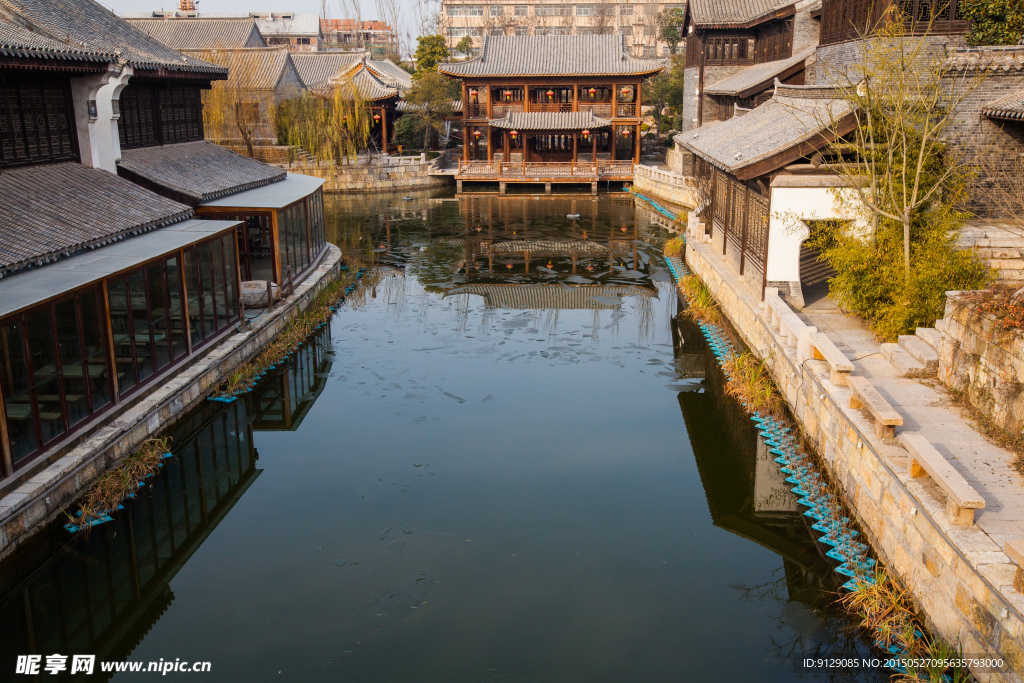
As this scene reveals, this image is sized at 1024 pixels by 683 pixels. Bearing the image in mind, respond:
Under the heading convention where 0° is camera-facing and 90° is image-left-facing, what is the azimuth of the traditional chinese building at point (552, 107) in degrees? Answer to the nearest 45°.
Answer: approximately 0°

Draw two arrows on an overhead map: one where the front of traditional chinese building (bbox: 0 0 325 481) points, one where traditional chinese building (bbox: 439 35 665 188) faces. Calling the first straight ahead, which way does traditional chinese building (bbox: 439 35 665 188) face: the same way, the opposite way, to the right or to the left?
to the right

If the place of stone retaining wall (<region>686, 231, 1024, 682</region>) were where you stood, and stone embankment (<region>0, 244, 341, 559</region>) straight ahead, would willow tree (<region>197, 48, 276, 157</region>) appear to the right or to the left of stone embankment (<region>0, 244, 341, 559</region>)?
right

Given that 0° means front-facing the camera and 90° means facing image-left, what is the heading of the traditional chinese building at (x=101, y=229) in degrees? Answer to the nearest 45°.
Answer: approximately 315°

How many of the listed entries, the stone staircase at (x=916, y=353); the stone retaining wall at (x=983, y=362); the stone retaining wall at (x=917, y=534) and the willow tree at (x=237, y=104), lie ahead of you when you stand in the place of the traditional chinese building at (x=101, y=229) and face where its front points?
3

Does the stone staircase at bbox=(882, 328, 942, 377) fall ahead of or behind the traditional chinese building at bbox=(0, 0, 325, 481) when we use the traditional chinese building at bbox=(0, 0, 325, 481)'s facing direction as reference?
ahead

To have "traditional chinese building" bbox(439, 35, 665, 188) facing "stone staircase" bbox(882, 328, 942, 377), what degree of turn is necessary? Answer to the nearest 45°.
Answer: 0° — it already faces it

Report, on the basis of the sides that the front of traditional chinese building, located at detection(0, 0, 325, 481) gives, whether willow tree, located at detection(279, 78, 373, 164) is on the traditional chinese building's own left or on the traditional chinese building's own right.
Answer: on the traditional chinese building's own left

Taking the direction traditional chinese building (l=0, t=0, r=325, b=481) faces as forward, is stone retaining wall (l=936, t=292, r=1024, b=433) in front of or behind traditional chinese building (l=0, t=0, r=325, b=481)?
in front

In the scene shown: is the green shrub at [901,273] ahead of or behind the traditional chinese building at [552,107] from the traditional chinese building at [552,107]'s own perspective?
ahead

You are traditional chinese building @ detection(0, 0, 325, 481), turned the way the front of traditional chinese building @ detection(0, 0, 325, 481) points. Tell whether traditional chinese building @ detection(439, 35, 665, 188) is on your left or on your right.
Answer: on your left

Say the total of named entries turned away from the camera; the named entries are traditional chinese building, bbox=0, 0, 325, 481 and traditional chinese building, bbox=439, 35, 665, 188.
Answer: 0

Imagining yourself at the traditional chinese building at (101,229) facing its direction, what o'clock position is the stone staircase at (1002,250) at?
The stone staircase is roughly at 11 o'clock from the traditional chinese building.
